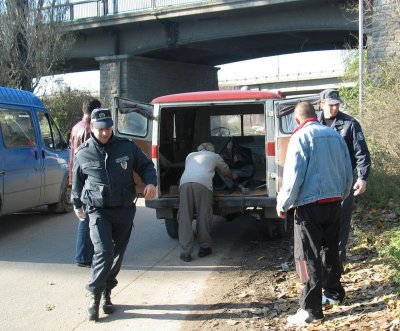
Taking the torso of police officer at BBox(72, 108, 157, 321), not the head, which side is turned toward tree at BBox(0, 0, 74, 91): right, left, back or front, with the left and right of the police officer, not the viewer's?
back

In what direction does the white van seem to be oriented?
away from the camera

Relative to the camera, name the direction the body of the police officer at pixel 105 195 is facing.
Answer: toward the camera

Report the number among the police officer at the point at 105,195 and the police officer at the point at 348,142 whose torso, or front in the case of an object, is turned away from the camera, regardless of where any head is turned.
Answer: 0

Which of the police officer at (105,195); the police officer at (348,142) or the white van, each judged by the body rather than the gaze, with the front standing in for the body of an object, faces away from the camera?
the white van

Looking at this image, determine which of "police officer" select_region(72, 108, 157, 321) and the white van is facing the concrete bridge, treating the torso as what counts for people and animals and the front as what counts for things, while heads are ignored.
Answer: the white van

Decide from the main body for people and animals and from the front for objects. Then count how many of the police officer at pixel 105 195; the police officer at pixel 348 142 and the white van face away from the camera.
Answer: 1

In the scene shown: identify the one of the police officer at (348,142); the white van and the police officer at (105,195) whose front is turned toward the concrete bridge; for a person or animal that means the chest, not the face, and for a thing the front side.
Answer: the white van

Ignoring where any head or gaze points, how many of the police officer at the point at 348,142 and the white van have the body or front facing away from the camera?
1

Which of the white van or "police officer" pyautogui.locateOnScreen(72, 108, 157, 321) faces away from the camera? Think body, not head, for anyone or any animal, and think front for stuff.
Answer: the white van
